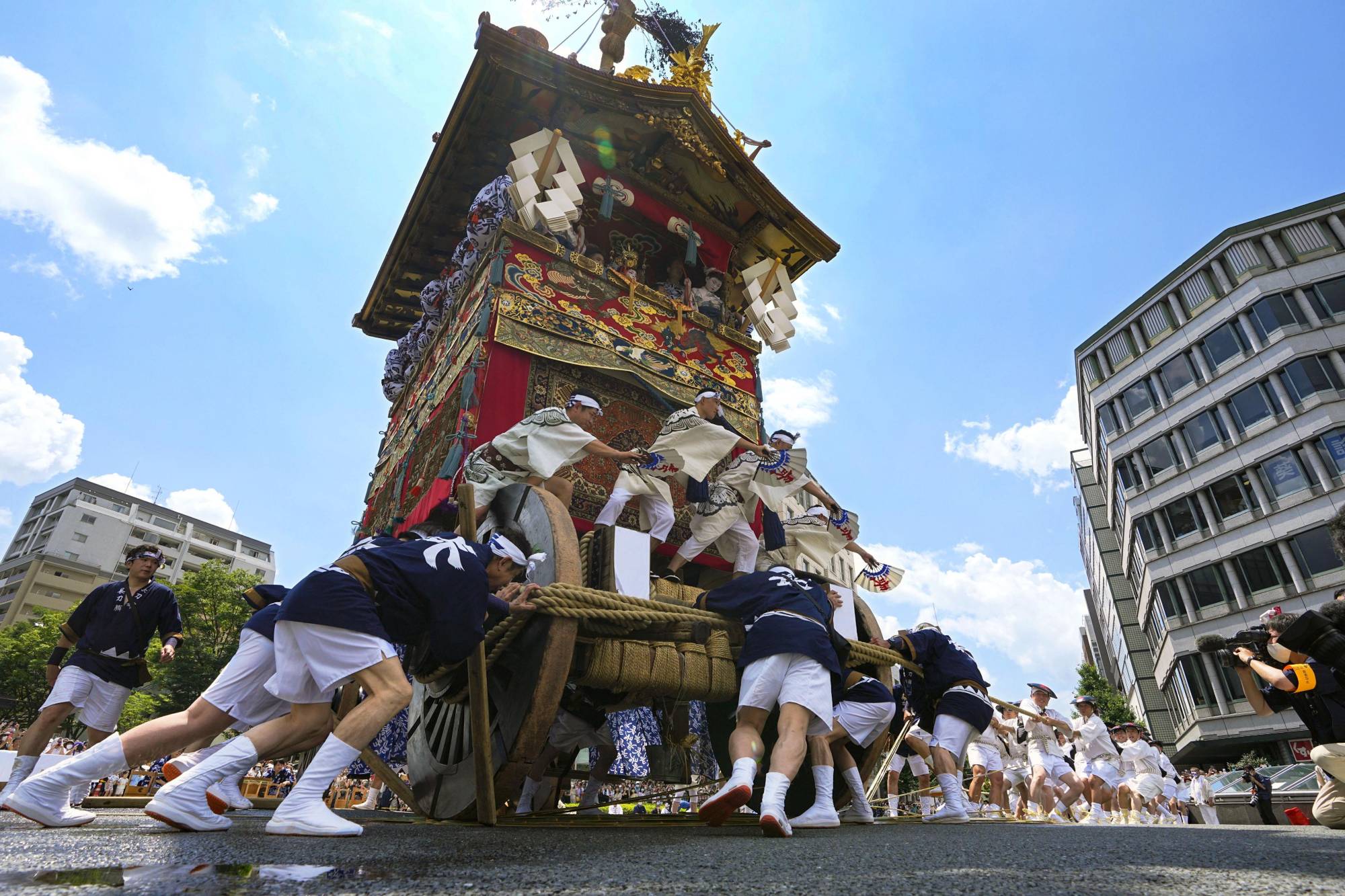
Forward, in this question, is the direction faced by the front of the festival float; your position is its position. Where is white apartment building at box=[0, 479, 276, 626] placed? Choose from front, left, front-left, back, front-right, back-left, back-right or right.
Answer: back

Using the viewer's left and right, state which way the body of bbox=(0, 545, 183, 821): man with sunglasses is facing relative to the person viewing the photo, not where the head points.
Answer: facing the viewer and to the right of the viewer

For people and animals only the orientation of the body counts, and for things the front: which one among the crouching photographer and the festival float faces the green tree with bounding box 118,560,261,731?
the crouching photographer

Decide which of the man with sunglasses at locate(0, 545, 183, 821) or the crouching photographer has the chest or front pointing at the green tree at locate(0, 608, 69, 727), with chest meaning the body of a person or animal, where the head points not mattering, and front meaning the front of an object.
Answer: the crouching photographer

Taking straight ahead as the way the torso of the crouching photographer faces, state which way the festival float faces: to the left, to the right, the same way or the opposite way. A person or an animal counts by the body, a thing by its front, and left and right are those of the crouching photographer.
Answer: the opposite way

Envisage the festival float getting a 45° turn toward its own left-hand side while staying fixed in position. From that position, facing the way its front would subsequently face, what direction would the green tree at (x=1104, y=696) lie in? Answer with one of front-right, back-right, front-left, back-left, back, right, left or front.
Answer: front-left

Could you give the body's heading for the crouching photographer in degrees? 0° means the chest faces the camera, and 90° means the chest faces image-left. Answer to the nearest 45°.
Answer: approximately 90°

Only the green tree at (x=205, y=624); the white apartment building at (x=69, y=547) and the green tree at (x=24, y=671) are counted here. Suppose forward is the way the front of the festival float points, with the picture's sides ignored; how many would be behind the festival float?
3

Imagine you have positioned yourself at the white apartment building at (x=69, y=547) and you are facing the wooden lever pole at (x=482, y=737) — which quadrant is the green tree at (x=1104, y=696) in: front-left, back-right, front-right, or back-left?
front-left

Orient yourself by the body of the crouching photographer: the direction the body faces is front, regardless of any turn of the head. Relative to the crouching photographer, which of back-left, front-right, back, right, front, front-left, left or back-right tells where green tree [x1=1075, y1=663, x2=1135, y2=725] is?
right

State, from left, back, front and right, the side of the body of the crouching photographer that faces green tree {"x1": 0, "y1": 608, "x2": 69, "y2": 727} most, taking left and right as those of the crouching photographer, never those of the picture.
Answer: front

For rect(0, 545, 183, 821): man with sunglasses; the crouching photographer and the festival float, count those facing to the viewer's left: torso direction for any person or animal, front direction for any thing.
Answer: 1
